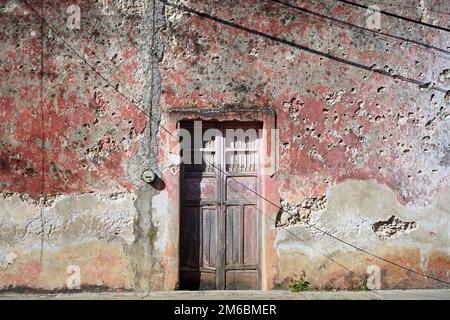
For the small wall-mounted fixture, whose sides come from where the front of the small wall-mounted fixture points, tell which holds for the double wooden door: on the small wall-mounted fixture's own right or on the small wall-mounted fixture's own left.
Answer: on the small wall-mounted fixture's own left

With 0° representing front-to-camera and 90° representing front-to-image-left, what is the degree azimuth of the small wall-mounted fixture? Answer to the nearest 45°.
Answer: approximately 0°

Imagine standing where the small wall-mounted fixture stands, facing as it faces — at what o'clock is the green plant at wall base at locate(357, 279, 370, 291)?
The green plant at wall base is roughly at 9 o'clock from the small wall-mounted fixture.

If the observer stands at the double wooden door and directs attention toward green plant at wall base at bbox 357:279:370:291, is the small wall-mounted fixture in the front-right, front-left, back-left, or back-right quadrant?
back-right

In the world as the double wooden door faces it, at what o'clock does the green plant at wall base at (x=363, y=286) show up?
The green plant at wall base is roughly at 9 o'clock from the double wooden door.

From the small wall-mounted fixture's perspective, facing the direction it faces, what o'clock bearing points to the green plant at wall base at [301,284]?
The green plant at wall base is roughly at 9 o'clock from the small wall-mounted fixture.

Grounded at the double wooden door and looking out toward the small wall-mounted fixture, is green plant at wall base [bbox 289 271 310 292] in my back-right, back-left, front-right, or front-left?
back-left

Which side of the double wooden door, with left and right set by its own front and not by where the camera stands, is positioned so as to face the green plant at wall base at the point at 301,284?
left

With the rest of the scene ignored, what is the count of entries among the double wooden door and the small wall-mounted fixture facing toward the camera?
2
